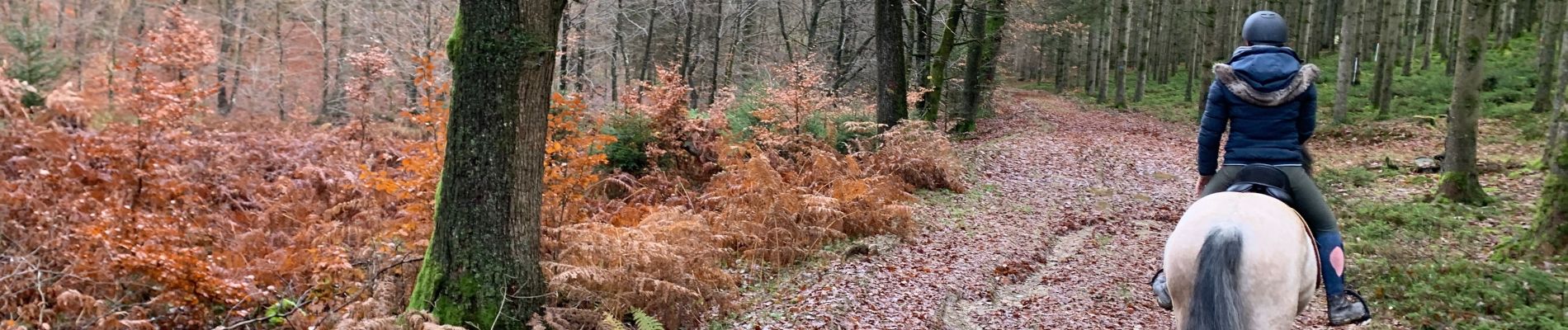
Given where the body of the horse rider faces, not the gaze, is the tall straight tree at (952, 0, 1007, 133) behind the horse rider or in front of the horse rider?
in front

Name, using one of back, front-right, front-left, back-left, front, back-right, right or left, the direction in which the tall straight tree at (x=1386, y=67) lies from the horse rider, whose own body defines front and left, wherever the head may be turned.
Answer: front

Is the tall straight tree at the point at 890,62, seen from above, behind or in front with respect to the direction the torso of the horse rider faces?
in front

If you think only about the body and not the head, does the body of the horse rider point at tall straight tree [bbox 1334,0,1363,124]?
yes

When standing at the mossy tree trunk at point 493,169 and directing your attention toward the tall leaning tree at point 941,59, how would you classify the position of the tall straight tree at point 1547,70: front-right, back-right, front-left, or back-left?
front-right

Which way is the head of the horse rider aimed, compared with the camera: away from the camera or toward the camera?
away from the camera

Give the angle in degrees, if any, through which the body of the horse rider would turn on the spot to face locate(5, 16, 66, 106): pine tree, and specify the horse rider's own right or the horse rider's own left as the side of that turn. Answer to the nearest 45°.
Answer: approximately 90° to the horse rider's own left

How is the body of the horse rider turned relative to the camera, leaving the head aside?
away from the camera

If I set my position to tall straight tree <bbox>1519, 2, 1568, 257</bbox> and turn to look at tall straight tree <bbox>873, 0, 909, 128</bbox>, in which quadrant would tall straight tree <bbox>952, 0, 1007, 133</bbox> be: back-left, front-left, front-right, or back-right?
front-right
